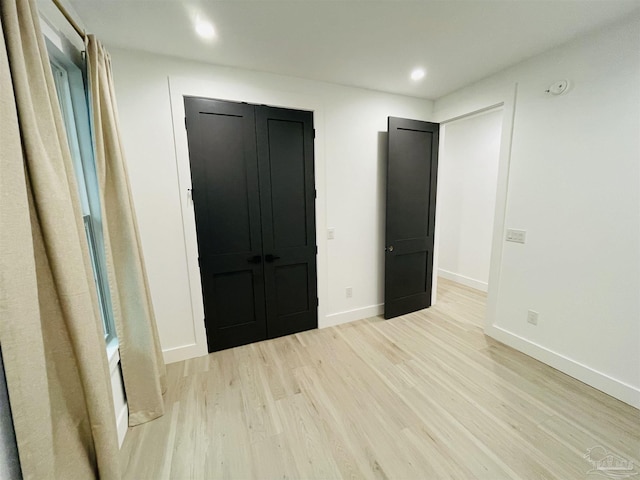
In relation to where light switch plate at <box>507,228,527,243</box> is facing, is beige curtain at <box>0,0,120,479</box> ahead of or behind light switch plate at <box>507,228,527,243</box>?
ahead

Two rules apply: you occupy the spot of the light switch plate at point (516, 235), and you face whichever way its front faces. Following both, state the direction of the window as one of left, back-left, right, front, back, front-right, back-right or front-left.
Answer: front-right

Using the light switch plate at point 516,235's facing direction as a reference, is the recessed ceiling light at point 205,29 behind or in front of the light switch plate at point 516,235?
in front

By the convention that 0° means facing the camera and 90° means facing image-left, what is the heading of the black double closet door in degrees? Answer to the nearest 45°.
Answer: approximately 0°

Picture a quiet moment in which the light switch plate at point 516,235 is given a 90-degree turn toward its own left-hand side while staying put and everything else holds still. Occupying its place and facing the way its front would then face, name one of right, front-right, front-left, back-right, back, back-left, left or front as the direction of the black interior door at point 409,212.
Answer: back

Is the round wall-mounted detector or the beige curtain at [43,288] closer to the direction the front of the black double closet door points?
the beige curtain

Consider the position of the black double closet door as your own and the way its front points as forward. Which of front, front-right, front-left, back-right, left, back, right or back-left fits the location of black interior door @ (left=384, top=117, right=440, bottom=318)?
left

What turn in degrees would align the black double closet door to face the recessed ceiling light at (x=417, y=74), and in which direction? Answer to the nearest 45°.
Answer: approximately 90° to its left

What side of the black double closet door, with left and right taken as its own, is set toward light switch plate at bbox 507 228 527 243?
left

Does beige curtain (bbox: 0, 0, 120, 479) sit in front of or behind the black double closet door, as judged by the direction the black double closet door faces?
in front

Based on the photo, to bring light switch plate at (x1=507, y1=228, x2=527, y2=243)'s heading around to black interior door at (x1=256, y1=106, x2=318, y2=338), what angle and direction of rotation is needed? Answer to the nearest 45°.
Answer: approximately 45° to its right
